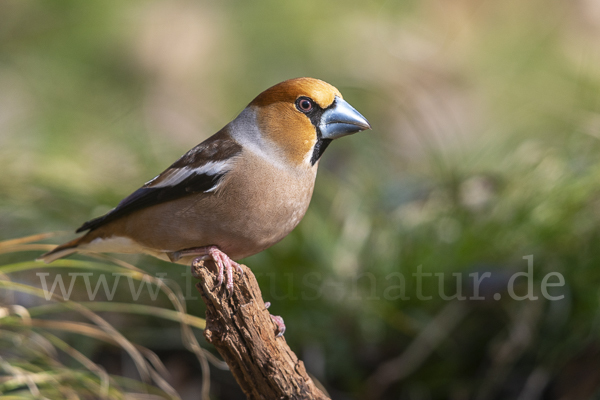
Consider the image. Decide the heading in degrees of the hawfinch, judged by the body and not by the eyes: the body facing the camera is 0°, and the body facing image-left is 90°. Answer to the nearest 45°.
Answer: approximately 270°
